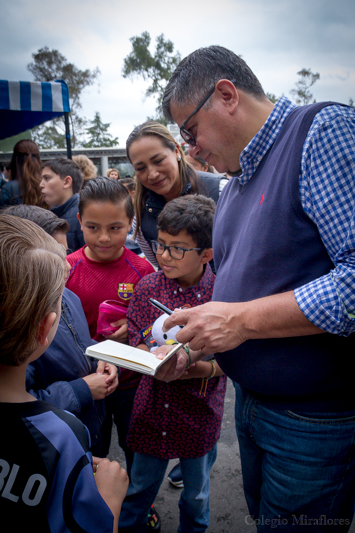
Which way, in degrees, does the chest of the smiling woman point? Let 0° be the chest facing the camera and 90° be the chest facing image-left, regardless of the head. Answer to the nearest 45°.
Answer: approximately 45°
